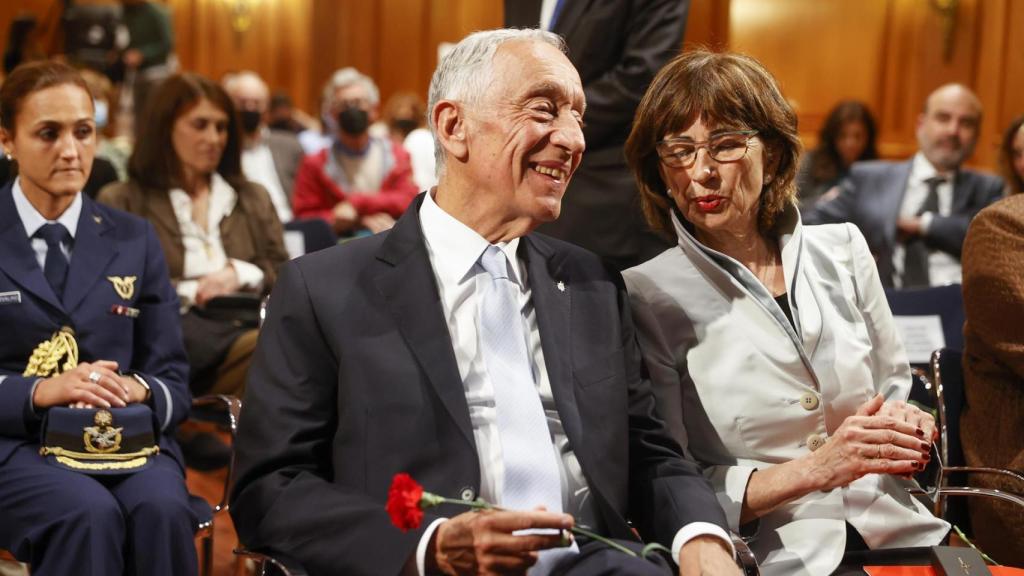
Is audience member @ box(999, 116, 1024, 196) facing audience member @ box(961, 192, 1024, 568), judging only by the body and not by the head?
yes

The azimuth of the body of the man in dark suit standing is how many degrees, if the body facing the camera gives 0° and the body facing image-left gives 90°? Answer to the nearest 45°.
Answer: approximately 45°

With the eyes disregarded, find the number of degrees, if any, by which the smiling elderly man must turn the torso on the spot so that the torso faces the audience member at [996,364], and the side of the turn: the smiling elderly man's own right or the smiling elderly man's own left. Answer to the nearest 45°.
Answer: approximately 90° to the smiling elderly man's own left

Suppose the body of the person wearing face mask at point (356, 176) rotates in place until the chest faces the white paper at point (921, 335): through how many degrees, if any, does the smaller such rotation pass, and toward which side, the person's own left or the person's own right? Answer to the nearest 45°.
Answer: approximately 45° to the person's own left

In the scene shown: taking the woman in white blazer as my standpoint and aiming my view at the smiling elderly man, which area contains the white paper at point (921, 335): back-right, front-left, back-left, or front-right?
back-right

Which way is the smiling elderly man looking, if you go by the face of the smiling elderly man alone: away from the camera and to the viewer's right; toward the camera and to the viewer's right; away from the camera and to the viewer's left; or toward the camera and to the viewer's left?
toward the camera and to the viewer's right

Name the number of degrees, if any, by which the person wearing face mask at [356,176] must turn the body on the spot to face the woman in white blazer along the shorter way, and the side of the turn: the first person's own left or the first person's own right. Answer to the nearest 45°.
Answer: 0° — they already face them

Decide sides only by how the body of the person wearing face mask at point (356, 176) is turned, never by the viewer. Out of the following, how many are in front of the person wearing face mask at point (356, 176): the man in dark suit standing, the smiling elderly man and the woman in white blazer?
3

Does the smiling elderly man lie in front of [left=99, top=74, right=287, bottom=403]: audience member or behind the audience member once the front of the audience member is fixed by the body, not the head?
in front

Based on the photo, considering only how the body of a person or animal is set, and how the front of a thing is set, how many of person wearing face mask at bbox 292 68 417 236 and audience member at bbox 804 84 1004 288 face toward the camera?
2
